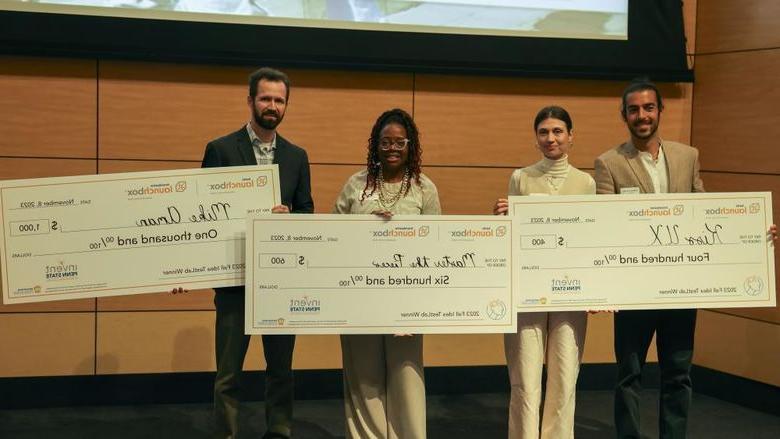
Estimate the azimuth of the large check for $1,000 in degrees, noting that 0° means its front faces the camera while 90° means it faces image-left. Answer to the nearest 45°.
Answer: approximately 0°

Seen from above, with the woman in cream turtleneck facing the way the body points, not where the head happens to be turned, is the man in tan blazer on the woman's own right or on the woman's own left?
on the woman's own left

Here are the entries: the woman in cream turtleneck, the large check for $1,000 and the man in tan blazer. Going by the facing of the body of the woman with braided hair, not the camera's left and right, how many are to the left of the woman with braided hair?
2

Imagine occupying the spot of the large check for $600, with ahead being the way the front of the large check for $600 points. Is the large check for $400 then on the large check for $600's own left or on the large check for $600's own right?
on the large check for $600's own left

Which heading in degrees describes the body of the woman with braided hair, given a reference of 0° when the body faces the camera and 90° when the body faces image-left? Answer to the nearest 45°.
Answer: approximately 0°
